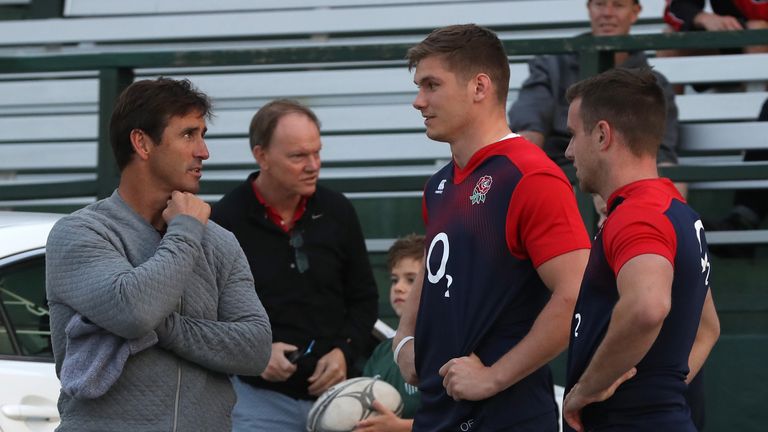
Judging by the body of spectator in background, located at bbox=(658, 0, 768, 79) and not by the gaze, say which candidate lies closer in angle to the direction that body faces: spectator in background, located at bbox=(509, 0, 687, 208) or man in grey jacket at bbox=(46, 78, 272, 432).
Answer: the man in grey jacket

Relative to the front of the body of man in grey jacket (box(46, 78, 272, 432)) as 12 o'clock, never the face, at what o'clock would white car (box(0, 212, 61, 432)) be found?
The white car is roughly at 7 o'clock from the man in grey jacket.

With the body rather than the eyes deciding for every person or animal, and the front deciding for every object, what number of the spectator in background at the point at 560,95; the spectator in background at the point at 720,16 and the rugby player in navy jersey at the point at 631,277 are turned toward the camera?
2

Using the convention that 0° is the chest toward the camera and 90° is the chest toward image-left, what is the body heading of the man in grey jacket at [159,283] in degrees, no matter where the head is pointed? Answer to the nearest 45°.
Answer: approximately 315°

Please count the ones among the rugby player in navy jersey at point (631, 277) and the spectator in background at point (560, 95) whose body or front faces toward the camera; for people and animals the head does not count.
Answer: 1

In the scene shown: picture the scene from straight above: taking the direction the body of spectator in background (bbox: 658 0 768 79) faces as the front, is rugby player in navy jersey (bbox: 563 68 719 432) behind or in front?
in front

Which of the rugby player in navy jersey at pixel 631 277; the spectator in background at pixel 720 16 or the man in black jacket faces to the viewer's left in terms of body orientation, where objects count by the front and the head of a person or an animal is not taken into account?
the rugby player in navy jersey

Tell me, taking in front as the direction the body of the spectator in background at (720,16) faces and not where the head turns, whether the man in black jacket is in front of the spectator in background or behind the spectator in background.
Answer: in front

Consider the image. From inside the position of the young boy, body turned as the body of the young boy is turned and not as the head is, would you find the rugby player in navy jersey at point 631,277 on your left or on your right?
on your left

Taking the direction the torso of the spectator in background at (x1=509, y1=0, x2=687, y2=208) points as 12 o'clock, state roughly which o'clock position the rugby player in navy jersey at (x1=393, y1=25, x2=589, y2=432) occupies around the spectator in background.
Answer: The rugby player in navy jersey is roughly at 12 o'clock from the spectator in background.
